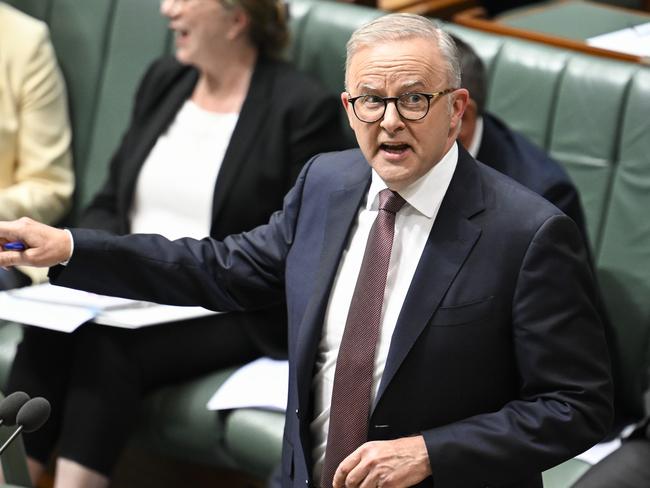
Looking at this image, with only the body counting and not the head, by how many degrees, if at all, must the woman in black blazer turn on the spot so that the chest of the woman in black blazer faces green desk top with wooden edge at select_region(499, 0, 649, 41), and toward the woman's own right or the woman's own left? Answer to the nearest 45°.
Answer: approximately 135° to the woman's own left

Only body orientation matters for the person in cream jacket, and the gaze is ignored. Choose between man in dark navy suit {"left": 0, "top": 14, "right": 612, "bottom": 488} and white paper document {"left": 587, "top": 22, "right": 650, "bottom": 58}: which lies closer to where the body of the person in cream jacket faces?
the man in dark navy suit

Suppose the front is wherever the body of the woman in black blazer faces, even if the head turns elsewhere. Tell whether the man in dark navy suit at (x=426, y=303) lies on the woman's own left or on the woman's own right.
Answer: on the woman's own left

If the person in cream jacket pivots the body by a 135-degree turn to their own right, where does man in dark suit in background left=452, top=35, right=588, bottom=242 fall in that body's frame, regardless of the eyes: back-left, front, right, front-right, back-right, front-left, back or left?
back-right

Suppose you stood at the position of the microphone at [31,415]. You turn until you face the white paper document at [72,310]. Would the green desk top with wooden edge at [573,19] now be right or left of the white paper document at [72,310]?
right

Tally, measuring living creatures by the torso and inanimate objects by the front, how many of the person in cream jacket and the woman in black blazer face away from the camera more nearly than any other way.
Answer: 0

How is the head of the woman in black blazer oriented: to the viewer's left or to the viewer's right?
to the viewer's left

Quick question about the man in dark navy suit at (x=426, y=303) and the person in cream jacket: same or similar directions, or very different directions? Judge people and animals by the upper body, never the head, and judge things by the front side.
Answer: same or similar directions

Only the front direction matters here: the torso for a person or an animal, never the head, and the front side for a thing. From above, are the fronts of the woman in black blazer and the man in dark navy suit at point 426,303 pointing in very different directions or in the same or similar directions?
same or similar directions

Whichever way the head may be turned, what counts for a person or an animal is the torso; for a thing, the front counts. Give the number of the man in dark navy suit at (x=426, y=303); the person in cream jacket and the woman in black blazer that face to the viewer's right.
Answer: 0

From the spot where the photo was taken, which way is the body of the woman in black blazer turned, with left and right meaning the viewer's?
facing the viewer and to the left of the viewer
